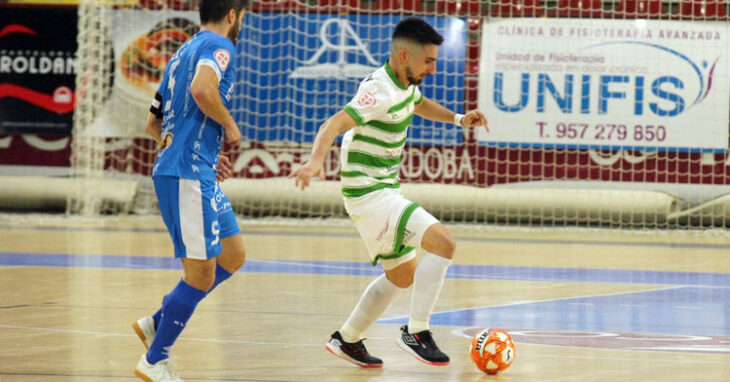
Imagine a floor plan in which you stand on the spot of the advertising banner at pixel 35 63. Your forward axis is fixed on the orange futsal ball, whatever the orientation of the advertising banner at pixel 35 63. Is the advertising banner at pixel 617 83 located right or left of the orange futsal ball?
left

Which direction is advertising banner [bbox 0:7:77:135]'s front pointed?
toward the camera

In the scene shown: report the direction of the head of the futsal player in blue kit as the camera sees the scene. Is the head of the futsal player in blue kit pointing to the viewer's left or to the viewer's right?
to the viewer's right

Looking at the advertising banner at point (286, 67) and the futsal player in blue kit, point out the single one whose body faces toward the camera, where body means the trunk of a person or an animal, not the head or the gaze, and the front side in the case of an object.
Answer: the advertising banner

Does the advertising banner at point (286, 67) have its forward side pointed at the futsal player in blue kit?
yes

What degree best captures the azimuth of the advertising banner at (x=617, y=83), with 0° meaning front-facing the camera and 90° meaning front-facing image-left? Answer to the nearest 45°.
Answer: approximately 0°

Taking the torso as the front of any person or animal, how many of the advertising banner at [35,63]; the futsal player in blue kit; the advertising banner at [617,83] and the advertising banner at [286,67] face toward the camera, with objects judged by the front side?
3

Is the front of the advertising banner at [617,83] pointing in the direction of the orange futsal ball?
yes

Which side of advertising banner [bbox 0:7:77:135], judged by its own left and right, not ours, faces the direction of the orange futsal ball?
front

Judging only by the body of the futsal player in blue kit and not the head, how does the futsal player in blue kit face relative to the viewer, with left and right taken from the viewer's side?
facing away from the viewer and to the right of the viewer

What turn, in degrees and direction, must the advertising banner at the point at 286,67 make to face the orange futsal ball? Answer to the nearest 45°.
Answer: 0° — it already faces it

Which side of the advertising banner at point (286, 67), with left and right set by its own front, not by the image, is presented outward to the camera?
front

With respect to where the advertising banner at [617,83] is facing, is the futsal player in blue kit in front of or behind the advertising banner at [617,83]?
in front
